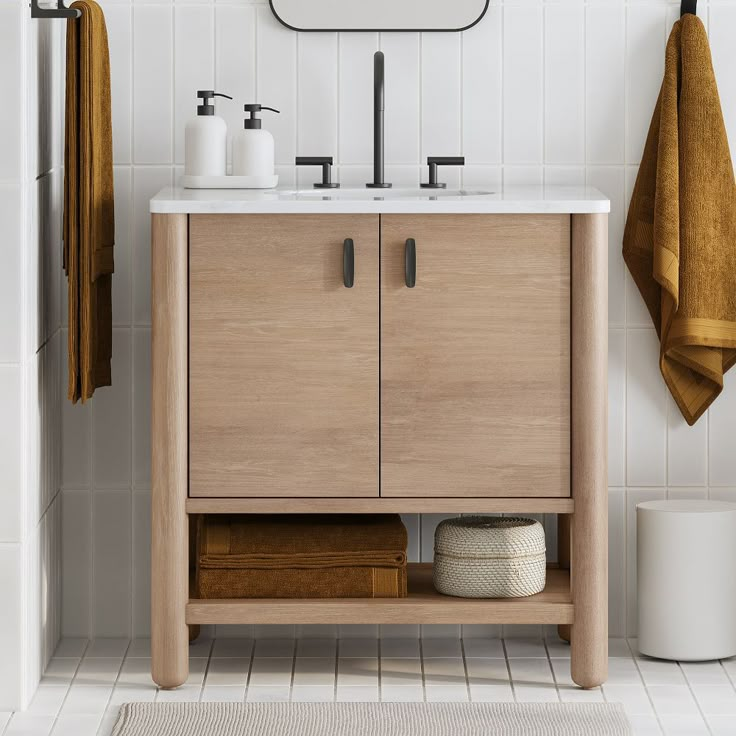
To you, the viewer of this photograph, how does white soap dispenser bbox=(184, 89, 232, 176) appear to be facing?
facing to the right of the viewer

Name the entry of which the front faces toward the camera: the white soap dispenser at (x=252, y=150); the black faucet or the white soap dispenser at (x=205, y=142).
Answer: the black faucet

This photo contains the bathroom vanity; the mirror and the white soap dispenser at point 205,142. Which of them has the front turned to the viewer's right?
the white soap dispenser

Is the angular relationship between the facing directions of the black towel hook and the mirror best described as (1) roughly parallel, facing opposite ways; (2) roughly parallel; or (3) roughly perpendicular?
roughly parallel

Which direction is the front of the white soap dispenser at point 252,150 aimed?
to the viewer's right

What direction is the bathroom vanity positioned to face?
toward the camera

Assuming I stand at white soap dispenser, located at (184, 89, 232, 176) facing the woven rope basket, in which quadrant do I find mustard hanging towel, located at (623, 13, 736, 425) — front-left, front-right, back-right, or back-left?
front-left

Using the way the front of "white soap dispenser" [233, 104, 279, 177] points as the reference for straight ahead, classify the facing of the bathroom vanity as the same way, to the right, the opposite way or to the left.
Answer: to the right

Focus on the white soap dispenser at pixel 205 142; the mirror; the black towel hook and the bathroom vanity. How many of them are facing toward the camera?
3

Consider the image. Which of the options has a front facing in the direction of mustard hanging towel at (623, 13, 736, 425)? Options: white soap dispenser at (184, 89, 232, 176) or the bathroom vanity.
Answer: the white soap dispenser

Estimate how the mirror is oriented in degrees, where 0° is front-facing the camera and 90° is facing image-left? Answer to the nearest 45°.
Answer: approximately 0°
